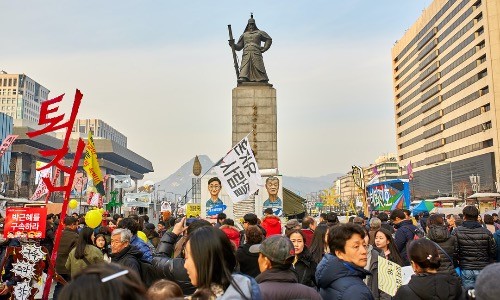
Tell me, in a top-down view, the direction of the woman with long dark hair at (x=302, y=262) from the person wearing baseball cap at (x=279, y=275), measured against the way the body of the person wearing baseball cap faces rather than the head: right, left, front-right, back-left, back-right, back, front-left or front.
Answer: front-right

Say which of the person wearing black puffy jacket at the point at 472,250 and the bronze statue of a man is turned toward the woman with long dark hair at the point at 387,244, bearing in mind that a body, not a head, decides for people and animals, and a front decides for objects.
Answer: the bronze statue of a man

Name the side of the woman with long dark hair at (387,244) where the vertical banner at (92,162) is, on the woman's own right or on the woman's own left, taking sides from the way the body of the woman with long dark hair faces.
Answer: on the woman's own right

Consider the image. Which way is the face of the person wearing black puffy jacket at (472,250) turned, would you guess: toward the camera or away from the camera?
away from the camera

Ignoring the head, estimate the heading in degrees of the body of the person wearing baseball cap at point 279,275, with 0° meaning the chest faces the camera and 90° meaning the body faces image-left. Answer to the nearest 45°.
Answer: approximately 135°

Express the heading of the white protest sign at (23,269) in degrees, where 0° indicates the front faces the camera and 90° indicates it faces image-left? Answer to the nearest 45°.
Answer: approximately 0°

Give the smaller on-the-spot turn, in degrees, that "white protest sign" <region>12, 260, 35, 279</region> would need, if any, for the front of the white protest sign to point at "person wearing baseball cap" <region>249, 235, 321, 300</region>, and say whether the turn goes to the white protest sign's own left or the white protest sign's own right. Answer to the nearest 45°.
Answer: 0° — it already faces them

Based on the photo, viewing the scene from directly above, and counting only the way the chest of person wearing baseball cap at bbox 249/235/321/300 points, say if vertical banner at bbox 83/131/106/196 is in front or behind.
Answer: in front

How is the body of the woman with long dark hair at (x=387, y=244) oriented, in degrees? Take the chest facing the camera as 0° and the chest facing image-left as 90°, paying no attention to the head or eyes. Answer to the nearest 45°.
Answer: approximately 45°

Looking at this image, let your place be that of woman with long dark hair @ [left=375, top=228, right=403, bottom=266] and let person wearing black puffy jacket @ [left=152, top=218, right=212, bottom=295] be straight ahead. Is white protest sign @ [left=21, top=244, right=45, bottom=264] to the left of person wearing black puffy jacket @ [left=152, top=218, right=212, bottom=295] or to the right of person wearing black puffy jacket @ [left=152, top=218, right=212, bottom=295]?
right

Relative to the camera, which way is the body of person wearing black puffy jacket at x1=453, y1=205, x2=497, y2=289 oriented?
away from the camera
